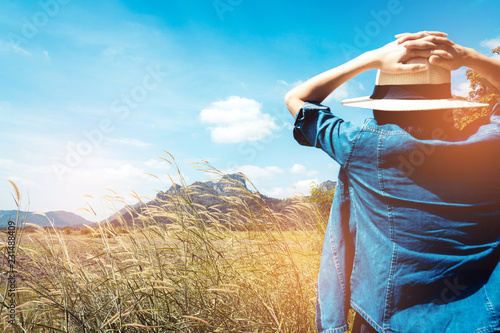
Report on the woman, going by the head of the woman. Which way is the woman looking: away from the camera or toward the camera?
away from the camera

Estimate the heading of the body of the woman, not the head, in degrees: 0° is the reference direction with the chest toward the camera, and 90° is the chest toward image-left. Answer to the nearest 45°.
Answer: approximately 180°
